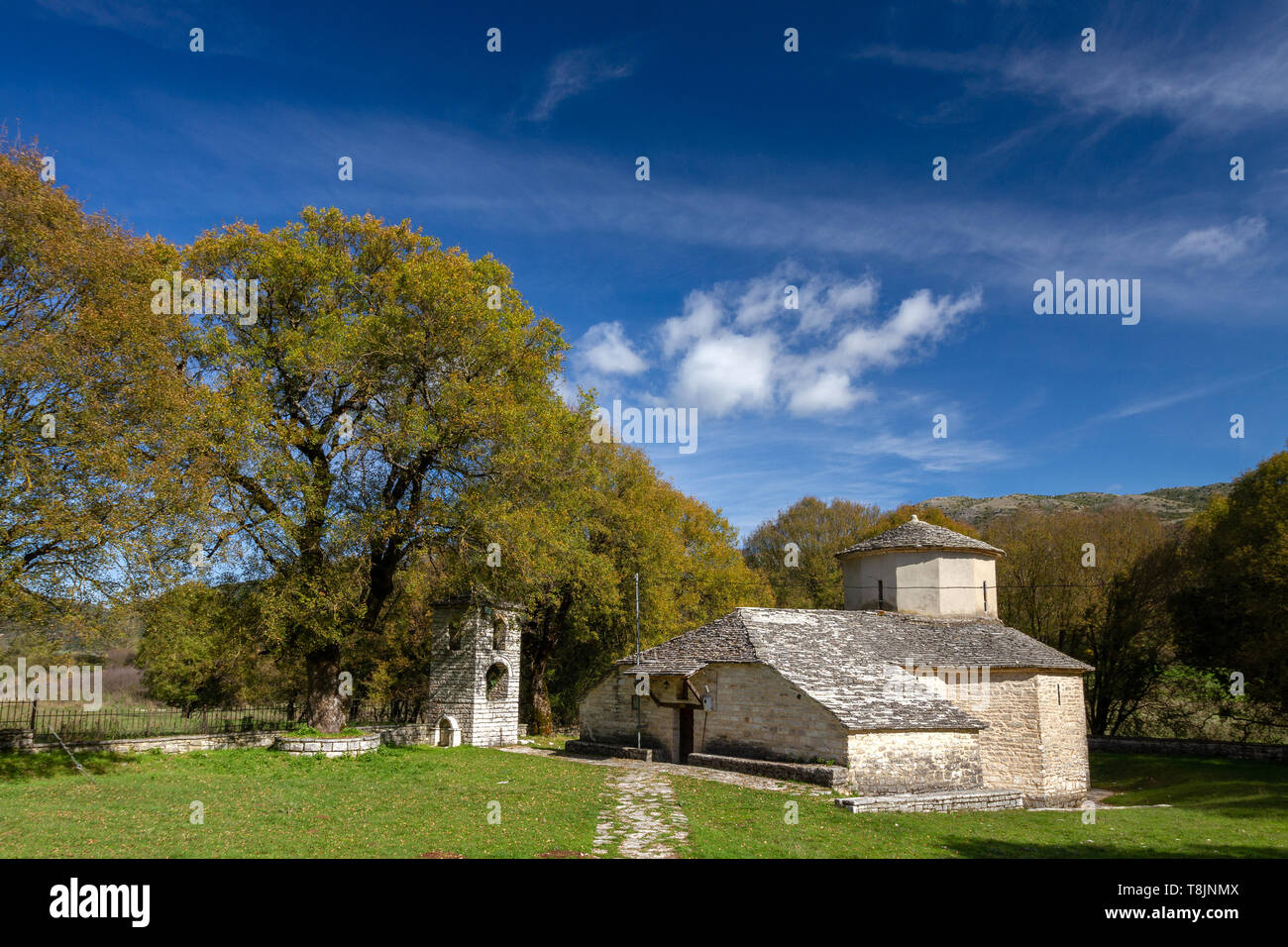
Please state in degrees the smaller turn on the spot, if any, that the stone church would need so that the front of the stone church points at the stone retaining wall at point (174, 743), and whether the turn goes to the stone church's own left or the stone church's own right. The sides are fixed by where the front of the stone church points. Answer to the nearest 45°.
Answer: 0° — it already faces it

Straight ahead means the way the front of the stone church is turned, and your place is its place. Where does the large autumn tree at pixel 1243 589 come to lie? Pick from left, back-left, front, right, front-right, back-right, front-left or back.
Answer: back

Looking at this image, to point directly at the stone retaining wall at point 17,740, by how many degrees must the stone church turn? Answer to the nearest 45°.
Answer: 0° — it already faces it

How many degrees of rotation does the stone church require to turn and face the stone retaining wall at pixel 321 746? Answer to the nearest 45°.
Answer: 0° — it already faces it

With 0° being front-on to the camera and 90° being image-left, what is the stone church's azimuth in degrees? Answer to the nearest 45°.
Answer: approximately 45°

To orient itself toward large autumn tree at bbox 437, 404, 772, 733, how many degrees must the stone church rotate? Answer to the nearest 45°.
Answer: approximately 90° to its right

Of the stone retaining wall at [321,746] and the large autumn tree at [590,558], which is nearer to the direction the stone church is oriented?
the stone retaining wall

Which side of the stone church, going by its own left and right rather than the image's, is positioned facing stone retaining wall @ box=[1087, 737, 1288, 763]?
back
